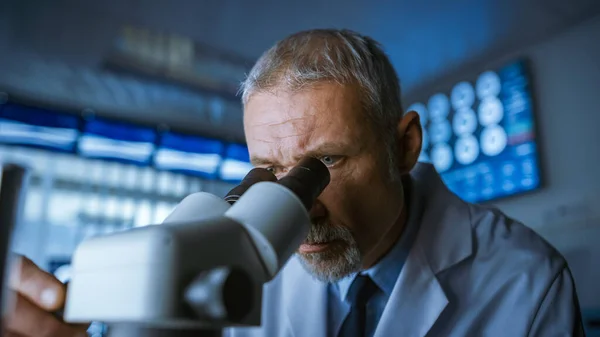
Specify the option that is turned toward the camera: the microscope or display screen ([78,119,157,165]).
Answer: the display screen

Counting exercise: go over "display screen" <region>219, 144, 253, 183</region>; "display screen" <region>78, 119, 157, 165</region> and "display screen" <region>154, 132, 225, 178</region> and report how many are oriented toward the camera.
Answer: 3

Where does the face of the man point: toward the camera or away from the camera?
toward the camera

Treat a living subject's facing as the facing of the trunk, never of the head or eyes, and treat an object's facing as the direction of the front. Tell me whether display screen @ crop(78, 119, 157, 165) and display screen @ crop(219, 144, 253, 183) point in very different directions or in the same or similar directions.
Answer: same or similar directions

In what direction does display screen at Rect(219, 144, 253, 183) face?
toward the camera

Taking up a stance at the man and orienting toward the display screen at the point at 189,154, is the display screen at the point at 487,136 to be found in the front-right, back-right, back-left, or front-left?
front-right

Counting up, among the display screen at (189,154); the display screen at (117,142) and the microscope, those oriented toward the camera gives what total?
2

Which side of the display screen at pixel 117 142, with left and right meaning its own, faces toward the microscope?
front

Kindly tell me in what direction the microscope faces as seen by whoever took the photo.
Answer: facing away from the viewer and to the right of the viewer

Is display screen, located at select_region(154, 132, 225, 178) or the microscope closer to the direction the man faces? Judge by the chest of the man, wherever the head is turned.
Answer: the microscope

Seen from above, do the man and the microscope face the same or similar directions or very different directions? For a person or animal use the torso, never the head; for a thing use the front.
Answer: very different directions

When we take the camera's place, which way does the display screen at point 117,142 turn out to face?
facing the viewer

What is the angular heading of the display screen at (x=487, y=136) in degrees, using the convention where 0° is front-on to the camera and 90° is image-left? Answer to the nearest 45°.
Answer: approximately 45°

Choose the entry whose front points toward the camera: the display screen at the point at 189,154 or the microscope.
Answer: the display screen

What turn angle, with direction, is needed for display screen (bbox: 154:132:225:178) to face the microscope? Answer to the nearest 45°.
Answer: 0° — it already faces it

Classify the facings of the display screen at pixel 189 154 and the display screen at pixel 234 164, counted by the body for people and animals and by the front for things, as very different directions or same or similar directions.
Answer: same or similar directions

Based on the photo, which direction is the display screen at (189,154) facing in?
toward the camera
